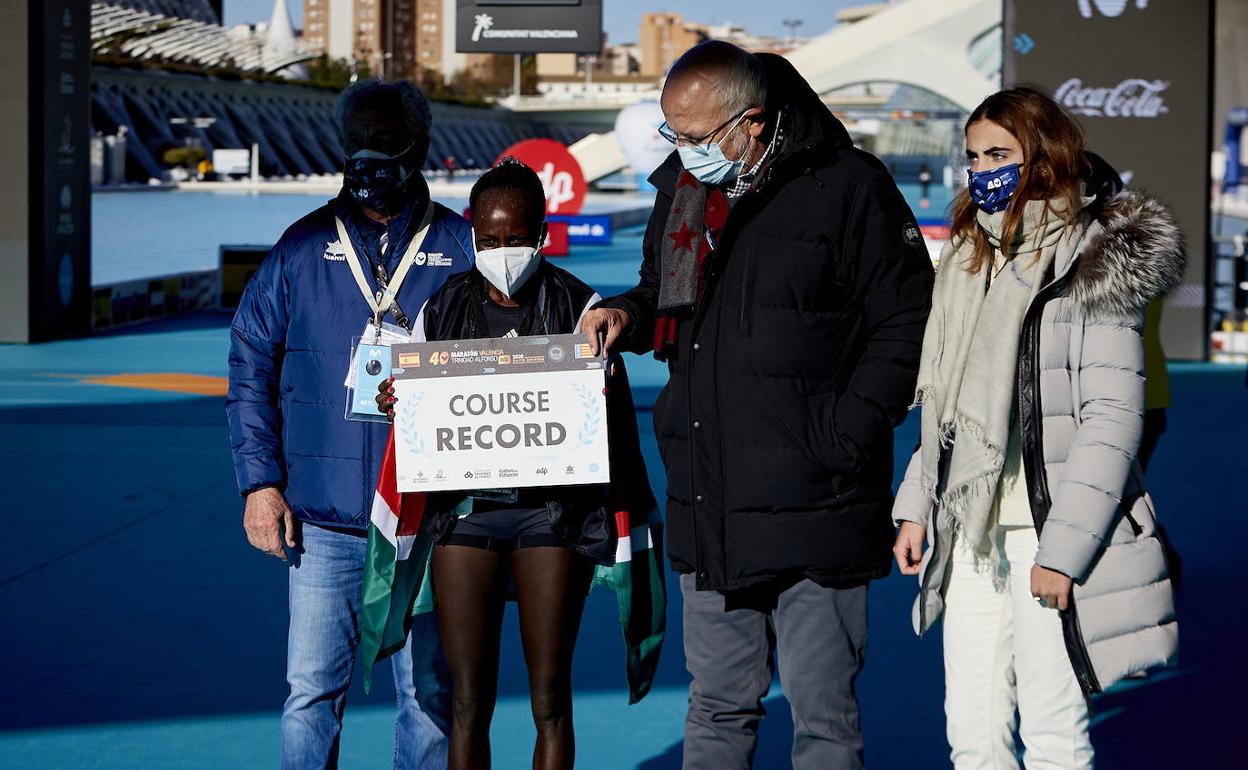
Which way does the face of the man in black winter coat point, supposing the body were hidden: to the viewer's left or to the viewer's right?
to the viewer's left

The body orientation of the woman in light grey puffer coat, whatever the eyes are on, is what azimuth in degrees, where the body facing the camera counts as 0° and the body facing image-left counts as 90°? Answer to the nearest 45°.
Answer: approximately 45°

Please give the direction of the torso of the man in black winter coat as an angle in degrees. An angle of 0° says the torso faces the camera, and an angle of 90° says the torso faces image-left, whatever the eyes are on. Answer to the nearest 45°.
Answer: approximately 45°

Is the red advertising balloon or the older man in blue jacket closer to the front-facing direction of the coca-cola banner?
the older man in blue jacket

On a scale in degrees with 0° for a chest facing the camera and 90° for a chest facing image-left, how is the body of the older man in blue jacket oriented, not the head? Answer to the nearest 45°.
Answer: approximately 0°

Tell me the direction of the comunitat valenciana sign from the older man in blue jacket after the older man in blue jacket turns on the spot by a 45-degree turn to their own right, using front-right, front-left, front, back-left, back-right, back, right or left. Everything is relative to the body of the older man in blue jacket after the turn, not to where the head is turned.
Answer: back-right

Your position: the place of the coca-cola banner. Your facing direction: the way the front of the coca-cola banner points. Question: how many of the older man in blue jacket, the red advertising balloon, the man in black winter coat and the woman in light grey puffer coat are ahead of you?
3
